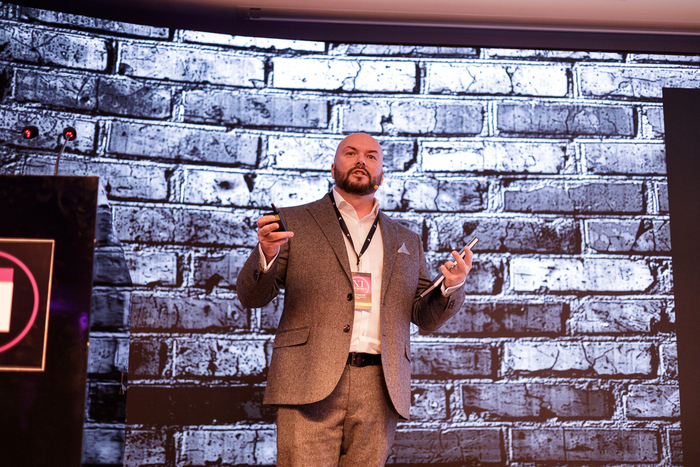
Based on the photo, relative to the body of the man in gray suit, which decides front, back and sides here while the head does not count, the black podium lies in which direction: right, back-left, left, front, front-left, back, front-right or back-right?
right

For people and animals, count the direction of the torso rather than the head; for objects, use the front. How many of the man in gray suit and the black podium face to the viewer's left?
0

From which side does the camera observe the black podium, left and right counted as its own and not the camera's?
front

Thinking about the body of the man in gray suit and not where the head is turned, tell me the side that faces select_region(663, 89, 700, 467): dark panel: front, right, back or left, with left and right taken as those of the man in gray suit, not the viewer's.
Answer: left

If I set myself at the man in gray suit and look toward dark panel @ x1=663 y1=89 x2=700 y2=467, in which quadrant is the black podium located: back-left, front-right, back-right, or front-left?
back-right

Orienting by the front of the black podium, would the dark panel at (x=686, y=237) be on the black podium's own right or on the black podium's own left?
on the black podium's own left

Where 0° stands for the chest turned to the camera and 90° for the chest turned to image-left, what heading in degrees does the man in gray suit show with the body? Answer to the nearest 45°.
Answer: approximately 315°
